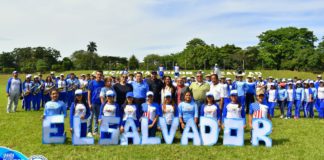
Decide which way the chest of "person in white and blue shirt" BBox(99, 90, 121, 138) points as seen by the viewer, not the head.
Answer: toward the camera

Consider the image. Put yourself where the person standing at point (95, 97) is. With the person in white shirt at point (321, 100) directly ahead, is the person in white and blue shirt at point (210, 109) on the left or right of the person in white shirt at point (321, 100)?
right

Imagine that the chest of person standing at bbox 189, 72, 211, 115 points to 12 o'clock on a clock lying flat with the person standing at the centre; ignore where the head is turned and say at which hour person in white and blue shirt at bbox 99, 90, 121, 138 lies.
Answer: The person in white and blue shirt is roughly at 2 o'clock from the person standing.

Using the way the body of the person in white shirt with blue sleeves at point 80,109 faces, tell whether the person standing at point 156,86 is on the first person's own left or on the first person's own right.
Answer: on the first person's own left

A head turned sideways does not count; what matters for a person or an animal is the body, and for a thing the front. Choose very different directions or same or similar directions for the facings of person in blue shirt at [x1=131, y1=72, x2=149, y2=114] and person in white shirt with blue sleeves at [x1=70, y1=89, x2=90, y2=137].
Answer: same or similar directions

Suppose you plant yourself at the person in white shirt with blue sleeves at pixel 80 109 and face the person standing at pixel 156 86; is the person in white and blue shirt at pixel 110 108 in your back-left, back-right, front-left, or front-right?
front-right

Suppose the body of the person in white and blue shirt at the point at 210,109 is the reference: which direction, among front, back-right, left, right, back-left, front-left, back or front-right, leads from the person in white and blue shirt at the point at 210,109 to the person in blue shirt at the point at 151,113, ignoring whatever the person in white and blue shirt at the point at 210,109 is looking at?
right

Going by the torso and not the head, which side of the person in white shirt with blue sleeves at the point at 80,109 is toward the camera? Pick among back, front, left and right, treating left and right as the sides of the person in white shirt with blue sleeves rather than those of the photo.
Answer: front

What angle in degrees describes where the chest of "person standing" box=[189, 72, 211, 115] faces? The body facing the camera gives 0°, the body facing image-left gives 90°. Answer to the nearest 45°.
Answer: approximately 0°

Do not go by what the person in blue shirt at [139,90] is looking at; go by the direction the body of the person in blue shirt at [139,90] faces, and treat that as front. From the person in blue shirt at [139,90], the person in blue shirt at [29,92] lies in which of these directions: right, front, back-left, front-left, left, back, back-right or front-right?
back-right

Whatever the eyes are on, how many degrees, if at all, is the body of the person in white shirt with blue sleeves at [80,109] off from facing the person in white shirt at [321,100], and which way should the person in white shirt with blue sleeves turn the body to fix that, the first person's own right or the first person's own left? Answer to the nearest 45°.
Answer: approximately 90° to the first person's own left

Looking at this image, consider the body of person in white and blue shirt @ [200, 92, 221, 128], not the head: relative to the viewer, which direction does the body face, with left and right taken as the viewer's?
facing the viewer

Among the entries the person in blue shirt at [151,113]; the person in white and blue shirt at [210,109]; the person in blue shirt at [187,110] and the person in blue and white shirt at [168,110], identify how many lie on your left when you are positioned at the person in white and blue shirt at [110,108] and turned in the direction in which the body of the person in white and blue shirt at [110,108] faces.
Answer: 4

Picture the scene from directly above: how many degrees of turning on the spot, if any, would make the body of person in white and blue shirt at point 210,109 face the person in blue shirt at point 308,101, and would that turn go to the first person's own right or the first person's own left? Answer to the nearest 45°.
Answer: approximately 135° to the first person's own left

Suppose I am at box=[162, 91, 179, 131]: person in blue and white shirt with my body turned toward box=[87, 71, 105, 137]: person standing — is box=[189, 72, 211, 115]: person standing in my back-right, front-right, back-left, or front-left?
back-right

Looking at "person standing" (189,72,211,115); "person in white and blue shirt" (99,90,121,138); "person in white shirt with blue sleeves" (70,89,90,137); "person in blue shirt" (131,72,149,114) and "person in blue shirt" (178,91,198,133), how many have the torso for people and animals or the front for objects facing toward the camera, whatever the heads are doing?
5

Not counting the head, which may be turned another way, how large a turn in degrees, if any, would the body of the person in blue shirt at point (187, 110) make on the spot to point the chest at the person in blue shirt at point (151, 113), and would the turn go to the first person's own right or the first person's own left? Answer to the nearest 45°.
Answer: approximately 90° to the first person's own right

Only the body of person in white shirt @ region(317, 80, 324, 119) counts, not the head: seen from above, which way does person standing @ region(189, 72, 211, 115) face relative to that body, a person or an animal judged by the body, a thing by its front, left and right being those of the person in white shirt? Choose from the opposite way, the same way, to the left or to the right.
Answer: the same way

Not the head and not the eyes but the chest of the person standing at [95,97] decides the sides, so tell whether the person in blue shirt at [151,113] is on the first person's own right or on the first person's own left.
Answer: on the first person's own left

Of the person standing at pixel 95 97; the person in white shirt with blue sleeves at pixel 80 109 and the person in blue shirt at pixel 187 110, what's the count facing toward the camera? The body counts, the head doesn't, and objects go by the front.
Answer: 3
